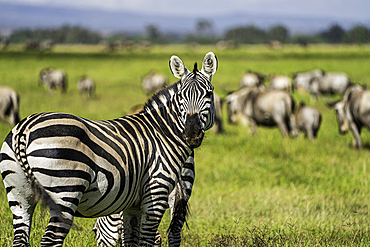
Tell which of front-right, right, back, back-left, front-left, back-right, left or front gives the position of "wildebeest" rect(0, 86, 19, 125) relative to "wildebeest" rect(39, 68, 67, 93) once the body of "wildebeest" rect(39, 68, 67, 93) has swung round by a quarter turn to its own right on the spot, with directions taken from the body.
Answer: back

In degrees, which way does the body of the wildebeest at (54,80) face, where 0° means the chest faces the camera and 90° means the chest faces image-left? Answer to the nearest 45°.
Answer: approximately 90°

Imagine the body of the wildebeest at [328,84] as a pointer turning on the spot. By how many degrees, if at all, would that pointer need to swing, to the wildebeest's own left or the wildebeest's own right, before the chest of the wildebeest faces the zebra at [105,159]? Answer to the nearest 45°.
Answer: approximately 90° to the wildebeest's own left

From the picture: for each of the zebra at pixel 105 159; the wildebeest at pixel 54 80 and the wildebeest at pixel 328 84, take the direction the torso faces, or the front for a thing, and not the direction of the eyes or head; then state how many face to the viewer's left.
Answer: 2

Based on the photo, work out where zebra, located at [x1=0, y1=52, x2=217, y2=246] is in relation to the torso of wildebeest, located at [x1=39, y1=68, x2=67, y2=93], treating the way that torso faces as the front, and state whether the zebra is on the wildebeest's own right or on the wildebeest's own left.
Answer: on the wildebeest's own left

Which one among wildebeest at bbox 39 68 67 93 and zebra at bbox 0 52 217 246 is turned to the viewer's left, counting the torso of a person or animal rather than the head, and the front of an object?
the wildebeest

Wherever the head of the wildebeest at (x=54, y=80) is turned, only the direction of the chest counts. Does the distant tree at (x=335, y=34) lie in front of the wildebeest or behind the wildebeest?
behind

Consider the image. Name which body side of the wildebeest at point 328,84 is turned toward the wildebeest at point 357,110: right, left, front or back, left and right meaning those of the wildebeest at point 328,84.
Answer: left

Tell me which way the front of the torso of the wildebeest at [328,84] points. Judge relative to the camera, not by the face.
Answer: to the viewer's left

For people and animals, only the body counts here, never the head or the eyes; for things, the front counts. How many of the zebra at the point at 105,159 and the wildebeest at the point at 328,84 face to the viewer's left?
1

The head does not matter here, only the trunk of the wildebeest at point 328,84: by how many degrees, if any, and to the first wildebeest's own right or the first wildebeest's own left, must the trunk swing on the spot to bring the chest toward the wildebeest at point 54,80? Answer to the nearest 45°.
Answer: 0° — it already faces it

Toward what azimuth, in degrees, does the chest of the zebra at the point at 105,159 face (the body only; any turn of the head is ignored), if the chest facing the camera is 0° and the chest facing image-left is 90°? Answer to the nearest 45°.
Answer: approximately 225°

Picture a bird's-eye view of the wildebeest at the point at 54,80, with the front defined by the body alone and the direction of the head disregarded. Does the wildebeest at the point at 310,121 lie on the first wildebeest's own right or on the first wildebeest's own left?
on the first wildebeest's own left
